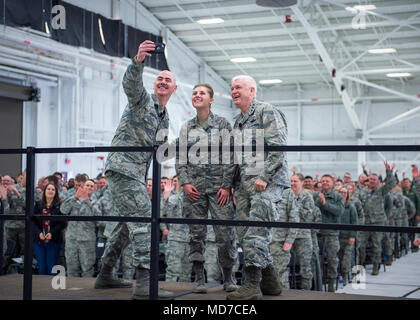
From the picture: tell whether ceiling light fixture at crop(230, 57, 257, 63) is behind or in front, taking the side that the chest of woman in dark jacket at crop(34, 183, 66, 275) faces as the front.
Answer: behind

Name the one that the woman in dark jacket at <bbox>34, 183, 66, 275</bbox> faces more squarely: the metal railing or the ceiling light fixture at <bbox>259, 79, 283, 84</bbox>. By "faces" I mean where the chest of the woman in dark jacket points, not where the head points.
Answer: the metal railing

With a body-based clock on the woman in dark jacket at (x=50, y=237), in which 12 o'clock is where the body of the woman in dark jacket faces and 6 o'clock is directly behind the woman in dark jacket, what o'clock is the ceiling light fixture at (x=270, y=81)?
The ceiling light fixture is roughly at 7 o'clock from the woman in dark jacket.

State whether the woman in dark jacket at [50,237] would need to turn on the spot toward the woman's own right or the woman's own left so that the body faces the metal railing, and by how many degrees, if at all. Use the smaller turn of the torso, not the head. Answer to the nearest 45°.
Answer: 0° — they already face it

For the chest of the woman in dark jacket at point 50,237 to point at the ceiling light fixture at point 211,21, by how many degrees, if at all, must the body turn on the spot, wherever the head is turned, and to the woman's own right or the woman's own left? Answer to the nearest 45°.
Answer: approximately 135° to the woman's own left

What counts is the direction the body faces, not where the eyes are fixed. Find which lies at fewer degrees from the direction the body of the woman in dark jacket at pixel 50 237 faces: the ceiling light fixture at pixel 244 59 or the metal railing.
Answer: the metal railing

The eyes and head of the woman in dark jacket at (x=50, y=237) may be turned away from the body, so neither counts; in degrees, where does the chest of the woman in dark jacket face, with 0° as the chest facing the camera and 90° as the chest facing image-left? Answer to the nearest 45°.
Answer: approximately 0°
